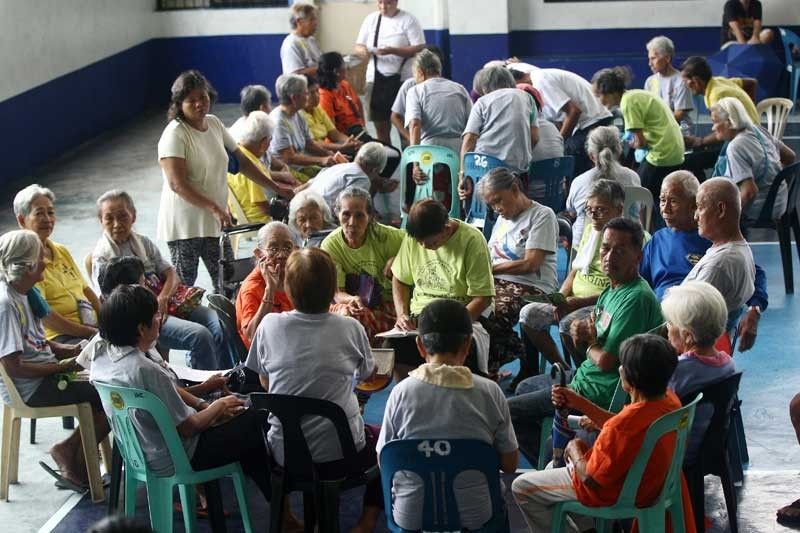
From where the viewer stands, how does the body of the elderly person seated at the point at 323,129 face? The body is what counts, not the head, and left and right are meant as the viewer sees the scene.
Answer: facing to the right of the viewer

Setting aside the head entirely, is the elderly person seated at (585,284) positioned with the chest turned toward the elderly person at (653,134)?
no

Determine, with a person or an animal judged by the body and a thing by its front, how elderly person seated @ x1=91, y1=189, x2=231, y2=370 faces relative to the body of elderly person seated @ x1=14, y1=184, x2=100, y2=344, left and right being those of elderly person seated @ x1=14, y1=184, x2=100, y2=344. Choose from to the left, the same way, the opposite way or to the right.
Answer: the same way

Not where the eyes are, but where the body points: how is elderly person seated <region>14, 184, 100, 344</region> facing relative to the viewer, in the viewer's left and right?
facing the viewer and to the right of the viewer

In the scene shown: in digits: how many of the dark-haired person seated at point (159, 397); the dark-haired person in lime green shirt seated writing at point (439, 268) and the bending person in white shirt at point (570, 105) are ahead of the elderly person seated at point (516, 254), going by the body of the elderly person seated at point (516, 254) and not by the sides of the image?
2

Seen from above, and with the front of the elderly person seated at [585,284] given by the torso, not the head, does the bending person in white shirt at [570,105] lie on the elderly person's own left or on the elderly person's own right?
on the elderly person's own right

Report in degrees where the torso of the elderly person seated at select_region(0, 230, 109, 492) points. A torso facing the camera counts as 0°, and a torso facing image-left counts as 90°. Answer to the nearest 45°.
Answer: approximately 270°

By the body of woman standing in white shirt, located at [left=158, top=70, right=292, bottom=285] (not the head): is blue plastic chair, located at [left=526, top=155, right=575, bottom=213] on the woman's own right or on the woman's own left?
on the woman's own left

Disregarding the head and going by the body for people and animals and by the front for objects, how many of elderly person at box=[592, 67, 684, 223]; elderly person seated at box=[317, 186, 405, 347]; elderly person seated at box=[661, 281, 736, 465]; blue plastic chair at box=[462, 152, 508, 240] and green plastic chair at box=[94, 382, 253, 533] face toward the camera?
1

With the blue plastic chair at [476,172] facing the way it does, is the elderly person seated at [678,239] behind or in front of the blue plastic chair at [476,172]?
behind

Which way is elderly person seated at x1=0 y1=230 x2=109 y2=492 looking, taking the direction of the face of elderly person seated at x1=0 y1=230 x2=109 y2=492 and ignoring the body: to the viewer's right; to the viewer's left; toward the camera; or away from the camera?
to the viewer's right

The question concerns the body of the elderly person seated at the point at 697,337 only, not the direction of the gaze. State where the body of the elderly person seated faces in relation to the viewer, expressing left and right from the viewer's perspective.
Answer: facing away from the viewer and to the left of the viewer

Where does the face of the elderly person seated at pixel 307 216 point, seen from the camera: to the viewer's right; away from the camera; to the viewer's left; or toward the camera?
toward the camera

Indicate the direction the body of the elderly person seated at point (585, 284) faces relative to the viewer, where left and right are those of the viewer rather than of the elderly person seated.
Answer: facing the viewer and to the left of the viewer

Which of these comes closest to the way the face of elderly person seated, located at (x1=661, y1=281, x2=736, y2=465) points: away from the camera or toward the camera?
away from the camera

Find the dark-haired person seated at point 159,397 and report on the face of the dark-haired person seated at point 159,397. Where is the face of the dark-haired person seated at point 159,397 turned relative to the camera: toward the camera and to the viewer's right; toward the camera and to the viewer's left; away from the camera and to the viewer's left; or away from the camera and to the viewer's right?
away from the camera and to the viewer's right

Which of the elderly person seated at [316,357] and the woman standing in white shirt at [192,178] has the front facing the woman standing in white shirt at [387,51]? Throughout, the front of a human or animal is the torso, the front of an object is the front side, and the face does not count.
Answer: the elderly person seated

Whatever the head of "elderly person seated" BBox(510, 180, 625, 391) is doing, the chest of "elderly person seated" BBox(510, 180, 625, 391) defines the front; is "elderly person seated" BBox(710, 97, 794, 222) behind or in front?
behind
